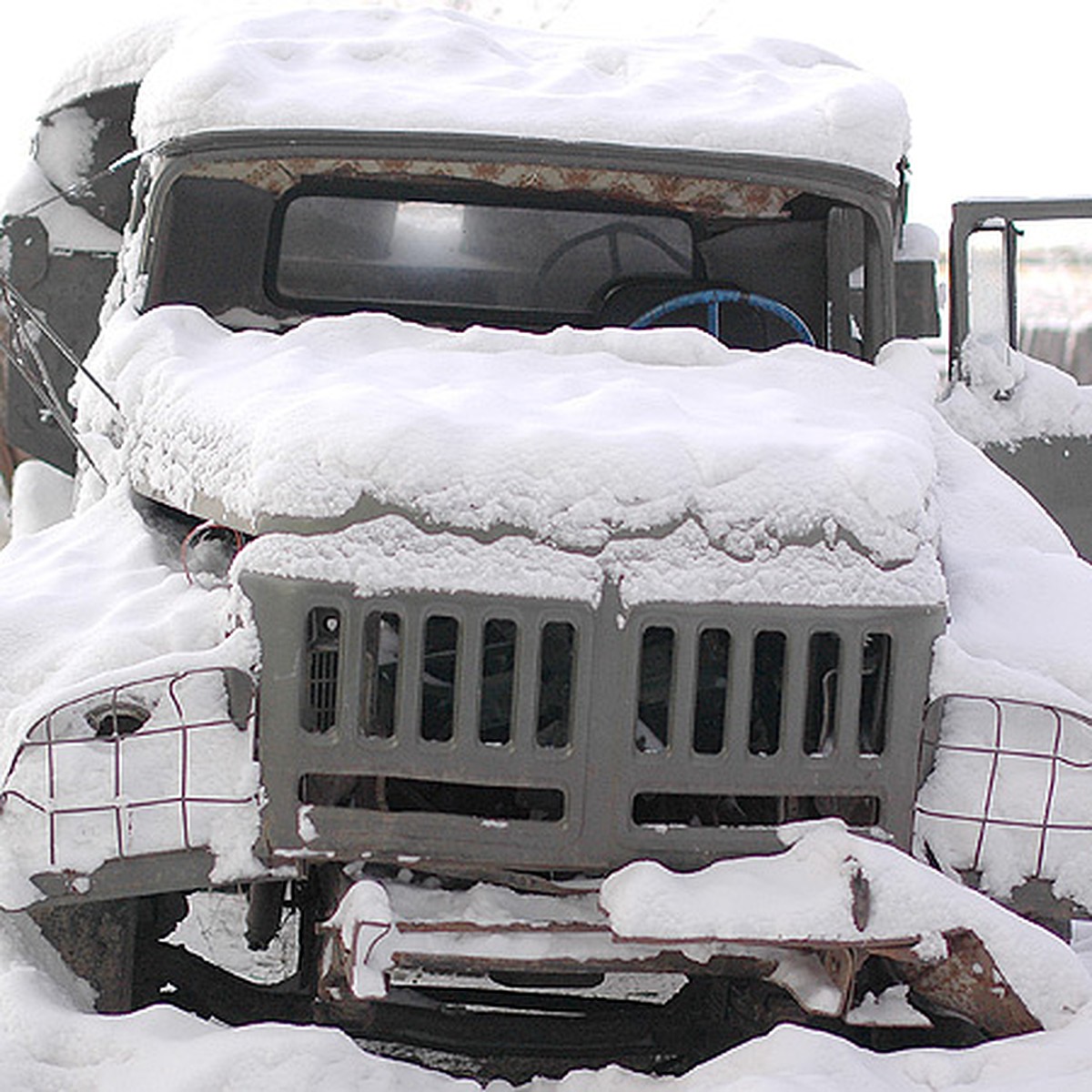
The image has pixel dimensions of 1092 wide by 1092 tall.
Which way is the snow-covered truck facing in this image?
toward the camera
